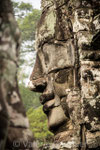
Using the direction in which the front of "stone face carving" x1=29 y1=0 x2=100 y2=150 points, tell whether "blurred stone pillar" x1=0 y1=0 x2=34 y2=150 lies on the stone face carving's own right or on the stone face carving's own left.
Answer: on the stone face carving's own left

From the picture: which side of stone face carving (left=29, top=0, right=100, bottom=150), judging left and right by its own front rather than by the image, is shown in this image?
left
